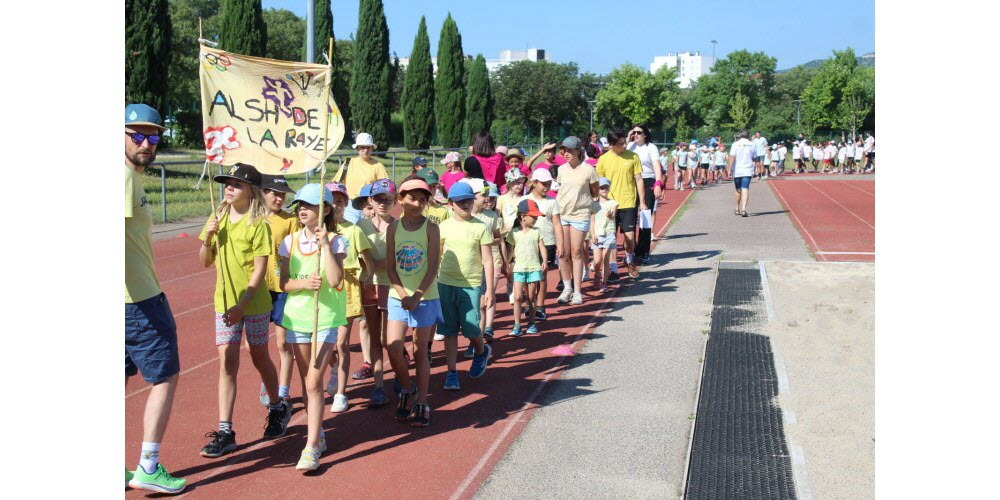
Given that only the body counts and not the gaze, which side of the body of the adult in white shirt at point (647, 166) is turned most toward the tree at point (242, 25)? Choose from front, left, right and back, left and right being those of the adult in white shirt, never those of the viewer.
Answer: right

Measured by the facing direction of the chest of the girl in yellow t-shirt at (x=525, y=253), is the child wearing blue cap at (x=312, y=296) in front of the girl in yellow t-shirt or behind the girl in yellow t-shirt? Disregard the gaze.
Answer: in front

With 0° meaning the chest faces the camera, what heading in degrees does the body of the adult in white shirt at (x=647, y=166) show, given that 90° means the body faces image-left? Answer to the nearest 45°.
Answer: approximately 45°

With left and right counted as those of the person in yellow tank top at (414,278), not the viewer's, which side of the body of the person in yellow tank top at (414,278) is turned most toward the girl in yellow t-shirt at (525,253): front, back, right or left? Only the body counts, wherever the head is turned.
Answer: back

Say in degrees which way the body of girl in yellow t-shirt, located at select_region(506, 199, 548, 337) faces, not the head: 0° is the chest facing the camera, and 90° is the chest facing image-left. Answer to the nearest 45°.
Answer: approximately 0°

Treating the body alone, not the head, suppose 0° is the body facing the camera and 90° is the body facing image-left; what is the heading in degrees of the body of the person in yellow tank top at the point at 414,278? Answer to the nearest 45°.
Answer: approximately 0°

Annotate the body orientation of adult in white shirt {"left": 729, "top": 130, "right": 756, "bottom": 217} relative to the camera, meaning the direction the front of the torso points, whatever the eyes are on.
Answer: away from the camera
